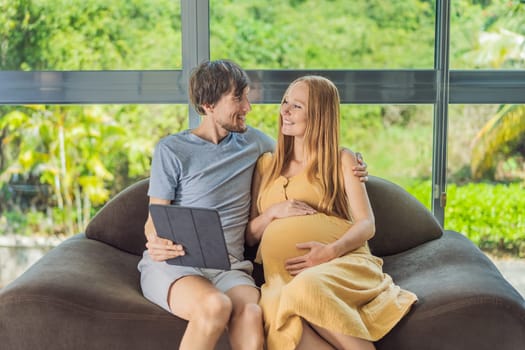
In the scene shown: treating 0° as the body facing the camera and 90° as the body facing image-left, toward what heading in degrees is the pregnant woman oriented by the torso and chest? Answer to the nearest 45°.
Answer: approximately 45°

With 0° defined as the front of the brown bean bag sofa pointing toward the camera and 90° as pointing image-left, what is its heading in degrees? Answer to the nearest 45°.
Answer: approximately 0°
